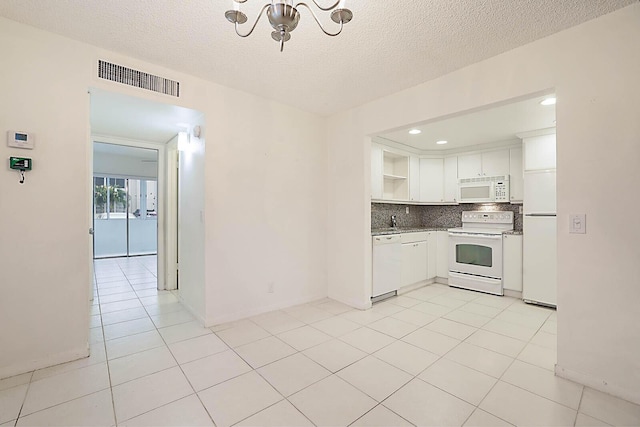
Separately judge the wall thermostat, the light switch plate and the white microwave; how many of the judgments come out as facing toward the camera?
3

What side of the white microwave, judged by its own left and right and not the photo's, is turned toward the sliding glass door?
right

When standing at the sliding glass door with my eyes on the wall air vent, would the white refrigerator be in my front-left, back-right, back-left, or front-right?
front-left

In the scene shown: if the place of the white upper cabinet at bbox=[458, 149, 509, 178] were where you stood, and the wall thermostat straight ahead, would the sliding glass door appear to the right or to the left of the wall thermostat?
right

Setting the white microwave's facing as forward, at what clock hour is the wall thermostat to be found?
The wall thermostat is roughly at 1 o'clock from the white microwave.

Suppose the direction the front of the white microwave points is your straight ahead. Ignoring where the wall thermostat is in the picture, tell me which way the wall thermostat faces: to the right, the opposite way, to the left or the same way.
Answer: to the left

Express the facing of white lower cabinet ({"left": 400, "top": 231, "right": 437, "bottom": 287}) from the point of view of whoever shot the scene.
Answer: facing the viewer and to the right of the viewer

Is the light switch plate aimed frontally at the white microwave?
no

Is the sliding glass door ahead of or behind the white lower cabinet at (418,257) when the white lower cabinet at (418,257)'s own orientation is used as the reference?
behind

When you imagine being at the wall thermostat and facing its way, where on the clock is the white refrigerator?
The white refrigerator is roughly at 10 o'clock from the wall thermostat.

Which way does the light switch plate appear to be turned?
toward the camera

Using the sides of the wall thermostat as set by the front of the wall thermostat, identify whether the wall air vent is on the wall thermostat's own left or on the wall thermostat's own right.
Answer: on the wall thermostat's own left

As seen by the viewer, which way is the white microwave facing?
toward the camera

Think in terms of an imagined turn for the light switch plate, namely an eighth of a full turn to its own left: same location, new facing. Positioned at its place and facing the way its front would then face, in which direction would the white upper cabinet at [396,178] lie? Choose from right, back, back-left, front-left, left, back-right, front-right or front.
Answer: back

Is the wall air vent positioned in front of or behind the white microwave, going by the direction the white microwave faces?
in front

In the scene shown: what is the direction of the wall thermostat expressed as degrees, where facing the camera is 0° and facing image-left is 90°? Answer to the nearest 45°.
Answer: approximately 0°

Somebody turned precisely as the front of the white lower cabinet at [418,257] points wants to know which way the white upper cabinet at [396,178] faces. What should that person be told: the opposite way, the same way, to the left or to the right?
the same way
